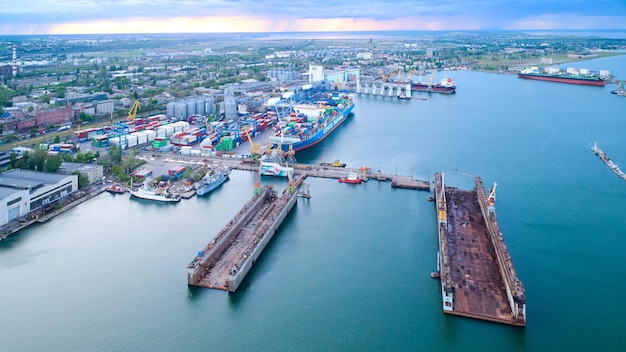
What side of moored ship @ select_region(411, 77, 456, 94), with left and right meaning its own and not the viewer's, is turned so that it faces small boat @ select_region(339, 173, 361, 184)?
left

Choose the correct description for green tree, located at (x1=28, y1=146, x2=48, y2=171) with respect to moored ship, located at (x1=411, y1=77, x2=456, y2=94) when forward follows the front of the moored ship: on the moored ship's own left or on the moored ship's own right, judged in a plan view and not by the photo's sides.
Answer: on the moored ship's own left

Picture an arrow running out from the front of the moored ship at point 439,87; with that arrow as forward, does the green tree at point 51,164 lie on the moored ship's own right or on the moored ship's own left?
on the moored ship's own left

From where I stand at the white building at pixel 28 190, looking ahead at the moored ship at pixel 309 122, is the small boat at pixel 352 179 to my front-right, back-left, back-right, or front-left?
front-right

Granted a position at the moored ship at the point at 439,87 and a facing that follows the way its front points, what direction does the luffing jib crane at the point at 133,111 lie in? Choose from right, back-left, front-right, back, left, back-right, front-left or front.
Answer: front-left

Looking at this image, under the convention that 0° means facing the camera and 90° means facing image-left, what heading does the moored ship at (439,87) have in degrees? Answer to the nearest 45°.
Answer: approximately 90°

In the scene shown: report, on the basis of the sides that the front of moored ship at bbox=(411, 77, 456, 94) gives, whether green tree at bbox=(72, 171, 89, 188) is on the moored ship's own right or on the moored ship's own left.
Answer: on the moored ship's own left

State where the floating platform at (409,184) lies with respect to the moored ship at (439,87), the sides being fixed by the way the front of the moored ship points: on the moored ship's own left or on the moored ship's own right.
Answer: on the moored ship's own left

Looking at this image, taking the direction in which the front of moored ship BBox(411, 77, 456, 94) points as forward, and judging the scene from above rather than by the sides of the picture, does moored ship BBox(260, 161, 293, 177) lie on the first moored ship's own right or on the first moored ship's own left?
on the first moored ship's own left

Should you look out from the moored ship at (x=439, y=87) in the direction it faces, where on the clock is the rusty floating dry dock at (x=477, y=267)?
The rusty floating dry dock is roughly at 9 o'clock from the moored ship.

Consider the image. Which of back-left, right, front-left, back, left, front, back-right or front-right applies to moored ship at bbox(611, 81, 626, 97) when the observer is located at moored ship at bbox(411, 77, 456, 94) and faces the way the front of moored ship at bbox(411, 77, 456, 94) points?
back

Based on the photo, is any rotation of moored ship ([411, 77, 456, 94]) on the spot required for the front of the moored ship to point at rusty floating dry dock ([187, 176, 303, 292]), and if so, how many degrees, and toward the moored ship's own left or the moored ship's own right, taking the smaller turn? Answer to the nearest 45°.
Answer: approximately 90° to the moored ship's own left

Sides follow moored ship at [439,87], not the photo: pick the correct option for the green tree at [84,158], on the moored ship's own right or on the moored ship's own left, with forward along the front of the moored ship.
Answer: on the moored ship's own left

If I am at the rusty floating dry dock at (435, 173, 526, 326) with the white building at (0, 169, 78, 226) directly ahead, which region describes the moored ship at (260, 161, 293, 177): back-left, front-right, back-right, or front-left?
front-right
